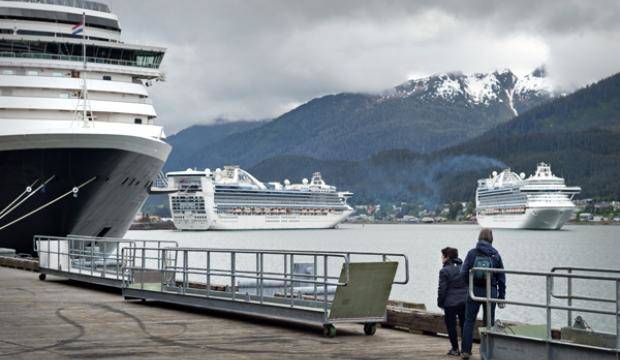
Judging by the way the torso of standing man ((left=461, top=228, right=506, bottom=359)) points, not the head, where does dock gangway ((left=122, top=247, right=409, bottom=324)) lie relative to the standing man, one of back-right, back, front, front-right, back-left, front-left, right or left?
front-left

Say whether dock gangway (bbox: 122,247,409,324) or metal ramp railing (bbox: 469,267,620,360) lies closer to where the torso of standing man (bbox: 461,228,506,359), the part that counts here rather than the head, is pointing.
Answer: the dock gangway

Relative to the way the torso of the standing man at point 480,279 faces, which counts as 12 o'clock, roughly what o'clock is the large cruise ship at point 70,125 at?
The large cruise ship is roughly at 11 o'clock from the standing man.

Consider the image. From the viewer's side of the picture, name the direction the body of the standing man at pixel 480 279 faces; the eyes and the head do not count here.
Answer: away from the camera

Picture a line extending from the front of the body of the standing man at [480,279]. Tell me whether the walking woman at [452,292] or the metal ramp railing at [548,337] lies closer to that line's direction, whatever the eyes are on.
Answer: the walking woman

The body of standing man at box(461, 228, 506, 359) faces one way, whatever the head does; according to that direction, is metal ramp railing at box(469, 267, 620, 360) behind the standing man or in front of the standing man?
behind
